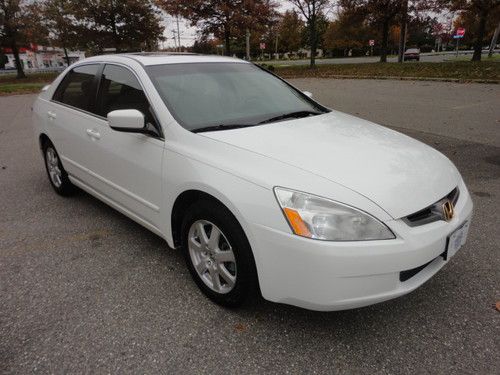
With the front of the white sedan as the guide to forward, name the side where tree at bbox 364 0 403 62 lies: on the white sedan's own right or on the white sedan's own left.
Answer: on the white sedan's own left

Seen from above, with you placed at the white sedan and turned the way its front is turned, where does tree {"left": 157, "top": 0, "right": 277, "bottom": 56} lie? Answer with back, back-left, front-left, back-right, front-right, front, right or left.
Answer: back-left

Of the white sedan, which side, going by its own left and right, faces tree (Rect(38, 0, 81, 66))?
back

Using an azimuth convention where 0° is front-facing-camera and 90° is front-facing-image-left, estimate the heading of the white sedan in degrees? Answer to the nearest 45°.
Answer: approximately 315°

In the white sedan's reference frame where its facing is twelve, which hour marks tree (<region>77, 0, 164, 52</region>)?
The tree is roughly at 7 o'clock from the white sedan.

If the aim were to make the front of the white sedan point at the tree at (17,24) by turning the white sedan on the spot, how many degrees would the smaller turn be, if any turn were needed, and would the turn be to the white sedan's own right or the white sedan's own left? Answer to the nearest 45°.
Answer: approximately 180°
